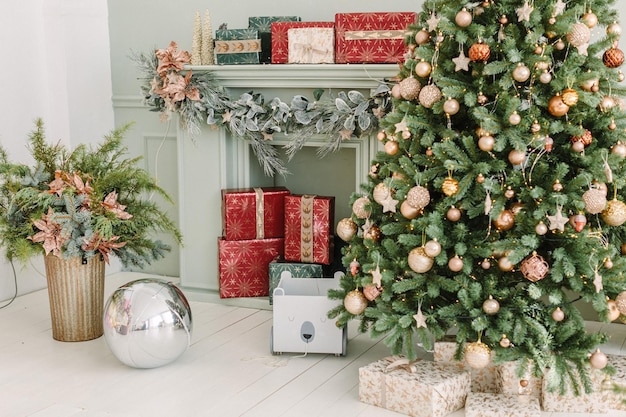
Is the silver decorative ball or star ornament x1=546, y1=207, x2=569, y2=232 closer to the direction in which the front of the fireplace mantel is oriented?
the silver decorative ball

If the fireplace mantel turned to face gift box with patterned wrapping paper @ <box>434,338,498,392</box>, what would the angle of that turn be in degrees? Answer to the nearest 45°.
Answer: approximately 45° to its left

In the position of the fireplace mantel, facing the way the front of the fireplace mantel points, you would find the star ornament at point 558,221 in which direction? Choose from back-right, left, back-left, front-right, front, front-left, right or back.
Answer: front-left

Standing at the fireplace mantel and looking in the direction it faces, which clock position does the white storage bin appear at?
The white storage bin is roughly at 11 o'clock from the fireplace mantel.

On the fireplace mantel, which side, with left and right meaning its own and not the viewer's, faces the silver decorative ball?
front

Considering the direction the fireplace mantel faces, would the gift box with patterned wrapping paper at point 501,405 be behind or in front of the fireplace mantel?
in front

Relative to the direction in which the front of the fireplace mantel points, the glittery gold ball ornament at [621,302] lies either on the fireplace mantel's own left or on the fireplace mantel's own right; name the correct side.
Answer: on the fireplace mantel's own left

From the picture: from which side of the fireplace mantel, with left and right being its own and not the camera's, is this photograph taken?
front
